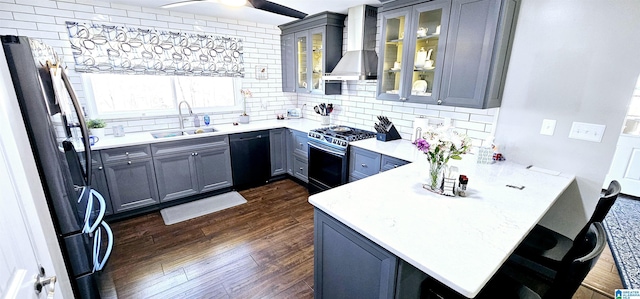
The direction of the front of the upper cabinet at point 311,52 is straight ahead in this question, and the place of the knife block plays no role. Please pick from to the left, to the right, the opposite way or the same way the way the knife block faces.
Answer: the same way

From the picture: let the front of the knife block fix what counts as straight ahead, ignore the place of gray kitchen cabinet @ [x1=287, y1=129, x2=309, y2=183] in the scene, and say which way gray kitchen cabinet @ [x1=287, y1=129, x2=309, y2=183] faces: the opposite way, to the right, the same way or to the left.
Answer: the same way

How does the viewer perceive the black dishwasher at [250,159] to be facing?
facing the viewer and to the right of the viewer

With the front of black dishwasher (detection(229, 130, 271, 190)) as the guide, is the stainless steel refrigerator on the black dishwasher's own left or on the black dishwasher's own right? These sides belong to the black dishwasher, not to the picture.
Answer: on the black dishwasher's own right

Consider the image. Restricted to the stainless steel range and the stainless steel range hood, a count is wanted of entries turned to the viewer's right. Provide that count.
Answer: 0

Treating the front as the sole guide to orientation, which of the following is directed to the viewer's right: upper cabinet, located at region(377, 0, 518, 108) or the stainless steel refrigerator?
the stainless steel refrigerator

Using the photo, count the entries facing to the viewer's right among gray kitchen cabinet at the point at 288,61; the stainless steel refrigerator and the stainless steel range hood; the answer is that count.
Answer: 1

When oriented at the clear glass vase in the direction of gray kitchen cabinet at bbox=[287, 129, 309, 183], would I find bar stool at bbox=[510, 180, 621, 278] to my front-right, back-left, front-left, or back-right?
back-right

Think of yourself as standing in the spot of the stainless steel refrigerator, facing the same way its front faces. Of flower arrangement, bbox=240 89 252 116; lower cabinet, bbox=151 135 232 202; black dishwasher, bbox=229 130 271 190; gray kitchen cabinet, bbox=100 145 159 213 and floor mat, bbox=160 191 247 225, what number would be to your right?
0

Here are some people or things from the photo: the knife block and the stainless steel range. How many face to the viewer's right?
0

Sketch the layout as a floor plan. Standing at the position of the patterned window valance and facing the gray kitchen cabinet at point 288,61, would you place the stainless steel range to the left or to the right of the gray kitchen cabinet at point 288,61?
right

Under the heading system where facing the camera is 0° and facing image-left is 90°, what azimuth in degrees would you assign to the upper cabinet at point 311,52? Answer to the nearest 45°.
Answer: approximately 45°

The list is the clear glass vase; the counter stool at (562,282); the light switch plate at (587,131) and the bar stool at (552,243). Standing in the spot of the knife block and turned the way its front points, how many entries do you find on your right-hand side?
0

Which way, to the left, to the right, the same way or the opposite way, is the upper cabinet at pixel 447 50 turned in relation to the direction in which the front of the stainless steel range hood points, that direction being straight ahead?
the same way

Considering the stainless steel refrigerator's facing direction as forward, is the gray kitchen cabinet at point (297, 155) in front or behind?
in front

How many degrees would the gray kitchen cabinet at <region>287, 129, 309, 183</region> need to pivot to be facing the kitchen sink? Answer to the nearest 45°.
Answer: approximately 45° to its right
